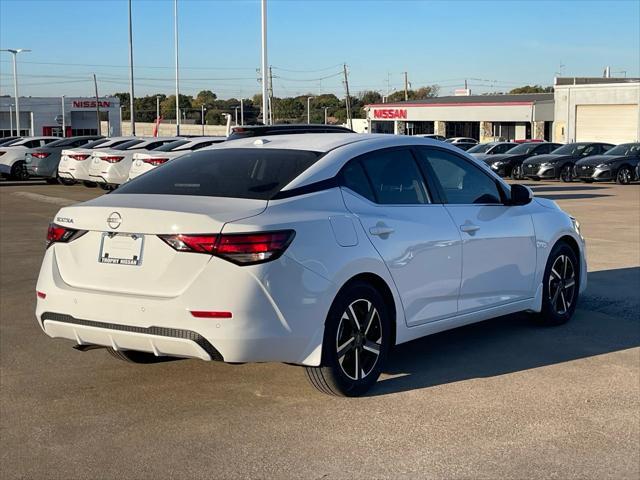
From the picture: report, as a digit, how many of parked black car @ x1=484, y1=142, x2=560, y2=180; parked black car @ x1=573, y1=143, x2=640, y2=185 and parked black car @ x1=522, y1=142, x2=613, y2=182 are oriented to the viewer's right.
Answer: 0

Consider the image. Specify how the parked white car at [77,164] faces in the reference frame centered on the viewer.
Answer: facing away from the viewer and to the right of the viewer

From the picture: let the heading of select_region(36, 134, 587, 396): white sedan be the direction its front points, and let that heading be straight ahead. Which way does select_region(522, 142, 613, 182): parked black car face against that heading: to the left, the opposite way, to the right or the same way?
the opposite way

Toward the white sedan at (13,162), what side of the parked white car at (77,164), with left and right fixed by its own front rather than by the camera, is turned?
left

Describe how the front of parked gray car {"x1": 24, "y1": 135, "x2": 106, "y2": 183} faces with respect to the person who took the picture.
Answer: facing away from the viewer and to the right of the viewer

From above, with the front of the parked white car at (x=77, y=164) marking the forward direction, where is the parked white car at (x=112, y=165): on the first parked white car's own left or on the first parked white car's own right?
on the first parked white car's own right

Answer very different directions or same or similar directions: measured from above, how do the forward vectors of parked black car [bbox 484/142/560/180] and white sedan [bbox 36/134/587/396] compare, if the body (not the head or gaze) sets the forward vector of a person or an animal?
very different directions

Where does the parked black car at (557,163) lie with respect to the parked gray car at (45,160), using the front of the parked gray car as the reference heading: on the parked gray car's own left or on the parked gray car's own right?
on the parked gray car's own right

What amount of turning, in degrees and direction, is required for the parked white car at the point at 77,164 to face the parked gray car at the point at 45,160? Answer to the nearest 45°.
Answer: approximately 45° to its left

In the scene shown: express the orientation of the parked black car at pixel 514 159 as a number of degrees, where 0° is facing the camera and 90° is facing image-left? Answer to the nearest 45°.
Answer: approximately 45°

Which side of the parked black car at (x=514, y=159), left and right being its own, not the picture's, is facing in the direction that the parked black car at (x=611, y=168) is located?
left

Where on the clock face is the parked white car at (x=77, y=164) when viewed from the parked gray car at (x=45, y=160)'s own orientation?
The parked white car is roughly at 4 o'clock from the parked gray car.
